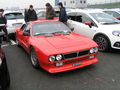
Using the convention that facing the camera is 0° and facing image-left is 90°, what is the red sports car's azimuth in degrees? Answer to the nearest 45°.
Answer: approximately 315°

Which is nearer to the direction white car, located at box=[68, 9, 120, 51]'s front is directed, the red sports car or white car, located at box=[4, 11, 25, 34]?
the red sports car

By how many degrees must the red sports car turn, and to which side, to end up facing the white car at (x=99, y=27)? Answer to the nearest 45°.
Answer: approximately 90° to its left

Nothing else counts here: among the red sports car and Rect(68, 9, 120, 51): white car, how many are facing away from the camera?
0

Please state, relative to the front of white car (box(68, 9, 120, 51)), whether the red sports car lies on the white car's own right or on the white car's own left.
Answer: on the white car's own right

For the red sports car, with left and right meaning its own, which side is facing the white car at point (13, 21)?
back
